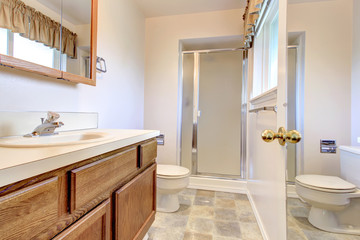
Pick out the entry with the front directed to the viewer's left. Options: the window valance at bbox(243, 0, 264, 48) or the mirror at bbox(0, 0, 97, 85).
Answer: the window valance

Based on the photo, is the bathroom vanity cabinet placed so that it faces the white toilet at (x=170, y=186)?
no

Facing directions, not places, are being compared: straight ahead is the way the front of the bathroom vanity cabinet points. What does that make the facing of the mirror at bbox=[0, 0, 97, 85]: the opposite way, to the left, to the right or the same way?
the same way

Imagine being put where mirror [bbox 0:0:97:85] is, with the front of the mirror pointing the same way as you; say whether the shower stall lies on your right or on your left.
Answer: on your left

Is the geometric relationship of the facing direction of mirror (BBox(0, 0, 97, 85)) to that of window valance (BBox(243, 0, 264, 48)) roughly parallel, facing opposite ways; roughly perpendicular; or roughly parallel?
roughly parallel, facing opposite ways

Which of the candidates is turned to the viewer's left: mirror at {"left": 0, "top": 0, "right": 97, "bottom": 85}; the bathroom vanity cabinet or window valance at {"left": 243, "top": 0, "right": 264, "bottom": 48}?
the window valance

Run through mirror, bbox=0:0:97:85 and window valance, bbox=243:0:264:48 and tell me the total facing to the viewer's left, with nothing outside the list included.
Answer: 1

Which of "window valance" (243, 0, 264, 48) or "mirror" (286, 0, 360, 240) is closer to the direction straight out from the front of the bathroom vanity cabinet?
the mirror

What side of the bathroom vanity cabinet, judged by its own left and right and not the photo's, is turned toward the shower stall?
left

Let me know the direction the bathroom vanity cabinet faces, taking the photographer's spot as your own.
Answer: facing the viewer and to the right of the viewer

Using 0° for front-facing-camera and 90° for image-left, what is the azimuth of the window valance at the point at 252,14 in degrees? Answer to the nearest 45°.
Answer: approximately 90°

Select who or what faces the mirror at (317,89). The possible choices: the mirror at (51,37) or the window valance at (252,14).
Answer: the mirror at (51,37)

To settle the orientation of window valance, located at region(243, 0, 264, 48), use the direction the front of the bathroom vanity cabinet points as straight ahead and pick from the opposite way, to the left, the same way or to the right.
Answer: the opposite way
